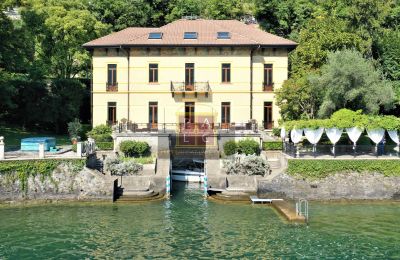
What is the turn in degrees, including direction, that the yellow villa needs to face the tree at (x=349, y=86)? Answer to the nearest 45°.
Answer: approximately 45° to its left

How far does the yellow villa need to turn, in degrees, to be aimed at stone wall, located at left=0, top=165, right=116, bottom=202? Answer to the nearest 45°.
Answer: approximately 45° to its right

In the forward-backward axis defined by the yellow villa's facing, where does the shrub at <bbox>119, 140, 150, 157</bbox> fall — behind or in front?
in front

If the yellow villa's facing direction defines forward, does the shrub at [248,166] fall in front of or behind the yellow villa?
in front

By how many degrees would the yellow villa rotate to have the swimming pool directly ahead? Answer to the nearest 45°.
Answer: approximately 45° to its right

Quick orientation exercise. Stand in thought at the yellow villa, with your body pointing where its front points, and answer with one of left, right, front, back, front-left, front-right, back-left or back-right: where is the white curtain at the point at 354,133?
front-left

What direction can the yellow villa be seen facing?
toward the camera

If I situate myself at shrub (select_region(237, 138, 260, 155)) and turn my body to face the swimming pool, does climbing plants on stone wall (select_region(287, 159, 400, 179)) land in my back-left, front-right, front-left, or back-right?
back-left

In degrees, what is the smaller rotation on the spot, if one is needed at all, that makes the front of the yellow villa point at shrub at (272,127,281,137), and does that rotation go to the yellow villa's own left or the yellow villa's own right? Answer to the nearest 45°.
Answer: approximately 90° to the yellow villa's own left

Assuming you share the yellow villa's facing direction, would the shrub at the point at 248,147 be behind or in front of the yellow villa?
in front

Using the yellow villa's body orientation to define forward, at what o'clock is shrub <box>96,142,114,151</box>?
The shrub is roughly at 2 o'clock from the yellow villa.

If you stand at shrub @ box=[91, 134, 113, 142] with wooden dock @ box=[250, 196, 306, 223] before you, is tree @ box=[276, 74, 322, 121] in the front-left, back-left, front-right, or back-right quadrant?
front-left

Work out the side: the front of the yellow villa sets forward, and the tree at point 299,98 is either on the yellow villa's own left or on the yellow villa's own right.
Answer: on the yellow villa's own left
